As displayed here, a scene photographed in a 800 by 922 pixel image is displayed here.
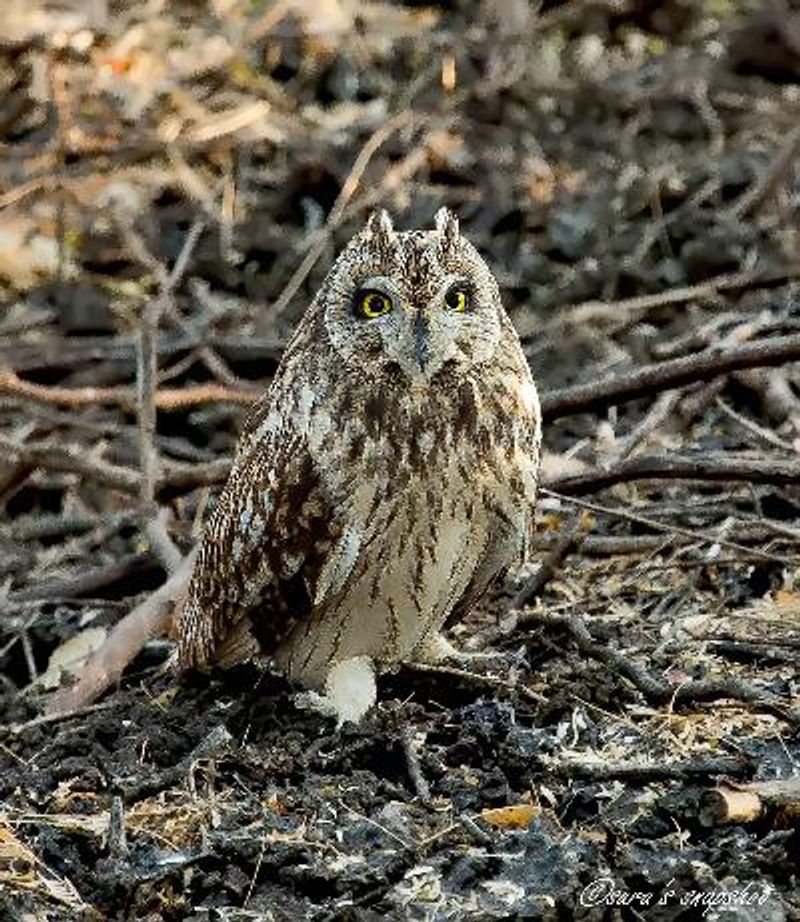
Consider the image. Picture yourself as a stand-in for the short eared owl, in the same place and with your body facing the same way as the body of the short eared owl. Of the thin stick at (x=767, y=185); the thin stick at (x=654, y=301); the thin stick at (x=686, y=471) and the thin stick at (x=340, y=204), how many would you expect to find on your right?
0

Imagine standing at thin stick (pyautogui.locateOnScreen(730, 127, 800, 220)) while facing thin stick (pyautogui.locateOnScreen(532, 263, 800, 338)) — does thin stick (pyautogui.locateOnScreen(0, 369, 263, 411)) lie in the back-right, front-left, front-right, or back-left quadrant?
front-right

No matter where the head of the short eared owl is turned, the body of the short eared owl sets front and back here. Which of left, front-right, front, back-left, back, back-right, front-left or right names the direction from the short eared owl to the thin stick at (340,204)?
back-left

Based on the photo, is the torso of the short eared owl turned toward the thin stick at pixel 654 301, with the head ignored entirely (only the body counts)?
no

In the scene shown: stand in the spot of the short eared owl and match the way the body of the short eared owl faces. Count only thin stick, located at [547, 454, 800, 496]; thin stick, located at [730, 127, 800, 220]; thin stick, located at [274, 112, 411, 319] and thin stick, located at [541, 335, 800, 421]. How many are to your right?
0

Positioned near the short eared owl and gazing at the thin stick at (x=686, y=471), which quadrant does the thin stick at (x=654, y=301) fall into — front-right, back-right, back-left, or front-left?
front-left

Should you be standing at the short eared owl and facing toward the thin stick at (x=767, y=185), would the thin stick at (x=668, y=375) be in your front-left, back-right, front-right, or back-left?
front-right

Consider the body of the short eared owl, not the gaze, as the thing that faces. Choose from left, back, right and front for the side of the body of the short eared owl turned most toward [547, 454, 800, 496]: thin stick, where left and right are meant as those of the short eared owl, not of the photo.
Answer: left

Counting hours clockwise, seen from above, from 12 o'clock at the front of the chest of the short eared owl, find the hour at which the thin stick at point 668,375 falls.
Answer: The thin stick is roughly at 9 o'clock from the short eared owl.

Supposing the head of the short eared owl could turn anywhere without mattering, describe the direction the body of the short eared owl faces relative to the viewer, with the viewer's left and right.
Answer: facing the viewer and to the right of the viewer

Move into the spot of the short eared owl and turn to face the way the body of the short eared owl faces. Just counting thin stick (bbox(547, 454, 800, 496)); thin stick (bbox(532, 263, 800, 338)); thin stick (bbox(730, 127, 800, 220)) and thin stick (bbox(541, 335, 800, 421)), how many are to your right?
0
